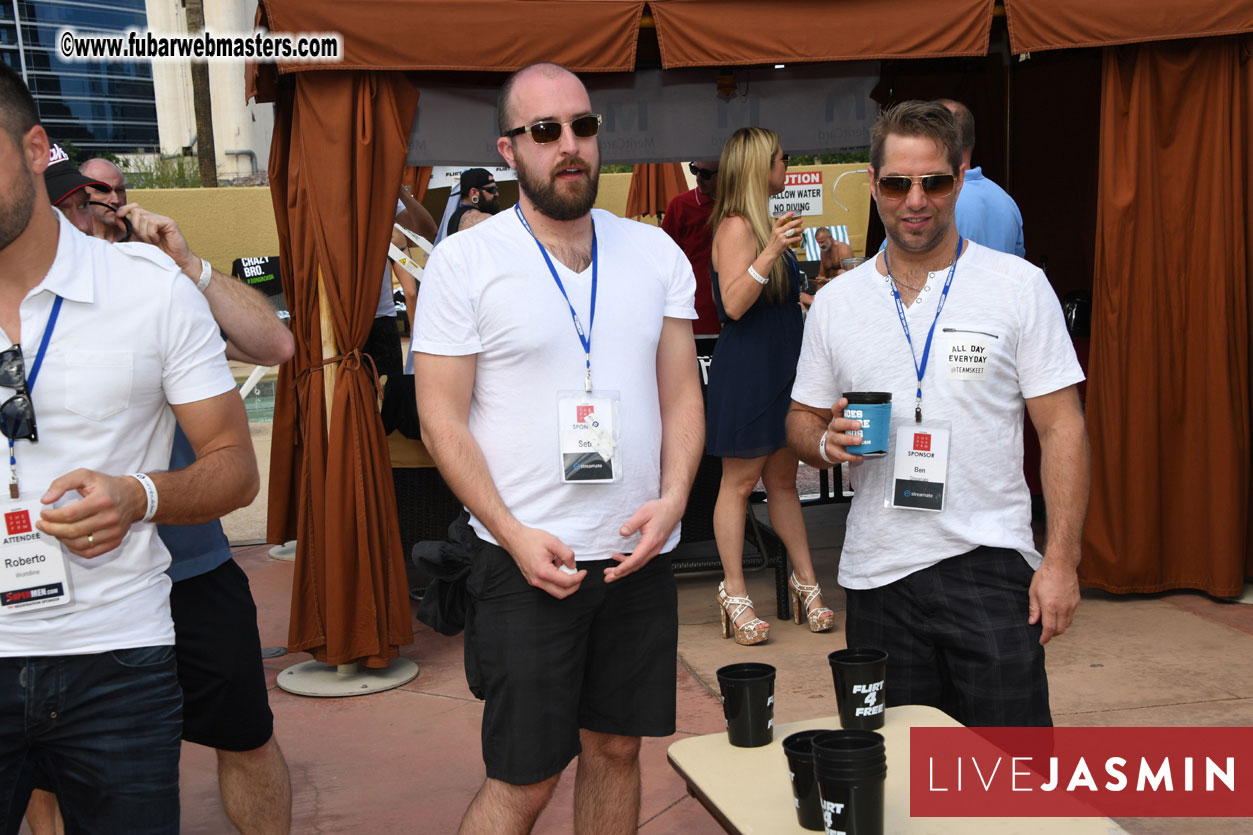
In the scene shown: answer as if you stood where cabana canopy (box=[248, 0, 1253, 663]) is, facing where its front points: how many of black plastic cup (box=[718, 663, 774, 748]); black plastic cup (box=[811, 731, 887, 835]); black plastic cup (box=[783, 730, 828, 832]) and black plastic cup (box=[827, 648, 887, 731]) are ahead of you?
4

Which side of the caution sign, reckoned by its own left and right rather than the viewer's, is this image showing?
front

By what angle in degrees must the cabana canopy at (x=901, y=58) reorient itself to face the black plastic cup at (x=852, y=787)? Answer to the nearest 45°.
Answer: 0° — it already faces it

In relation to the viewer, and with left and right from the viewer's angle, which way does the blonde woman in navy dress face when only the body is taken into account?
facing to the right of the viewer

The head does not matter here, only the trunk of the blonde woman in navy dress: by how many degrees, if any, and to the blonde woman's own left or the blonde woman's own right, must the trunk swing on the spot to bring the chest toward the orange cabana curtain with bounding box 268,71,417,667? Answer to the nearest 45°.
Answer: approximately 180°

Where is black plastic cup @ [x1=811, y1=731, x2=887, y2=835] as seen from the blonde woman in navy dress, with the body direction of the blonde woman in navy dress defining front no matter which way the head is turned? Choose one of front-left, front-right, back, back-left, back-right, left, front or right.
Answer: right

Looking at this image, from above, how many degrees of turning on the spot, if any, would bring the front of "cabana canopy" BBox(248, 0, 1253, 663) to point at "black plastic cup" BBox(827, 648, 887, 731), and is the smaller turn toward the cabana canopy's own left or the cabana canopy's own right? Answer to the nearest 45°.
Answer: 0° — it already faces it

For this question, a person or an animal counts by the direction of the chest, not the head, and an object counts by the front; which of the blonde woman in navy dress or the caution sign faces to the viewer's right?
the blonde woman in navy dress

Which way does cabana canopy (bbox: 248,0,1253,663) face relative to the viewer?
toward the camera

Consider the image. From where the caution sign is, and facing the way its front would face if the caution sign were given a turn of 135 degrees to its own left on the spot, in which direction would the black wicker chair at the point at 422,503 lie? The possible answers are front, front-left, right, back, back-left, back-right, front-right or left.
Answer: back-right

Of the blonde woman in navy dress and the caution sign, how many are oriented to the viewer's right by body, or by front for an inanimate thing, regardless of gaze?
1

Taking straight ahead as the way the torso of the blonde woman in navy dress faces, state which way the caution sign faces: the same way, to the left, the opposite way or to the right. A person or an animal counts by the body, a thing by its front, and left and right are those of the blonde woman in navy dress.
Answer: to the right

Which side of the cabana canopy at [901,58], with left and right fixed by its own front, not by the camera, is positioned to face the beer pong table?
front

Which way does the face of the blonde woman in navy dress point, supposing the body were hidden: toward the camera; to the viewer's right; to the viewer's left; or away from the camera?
to the viewer's right

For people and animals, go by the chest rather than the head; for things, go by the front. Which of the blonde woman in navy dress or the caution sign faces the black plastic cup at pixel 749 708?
the caution sign

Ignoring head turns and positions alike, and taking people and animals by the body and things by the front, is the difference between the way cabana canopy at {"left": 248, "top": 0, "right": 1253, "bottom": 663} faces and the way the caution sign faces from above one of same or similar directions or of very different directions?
same or similar directions

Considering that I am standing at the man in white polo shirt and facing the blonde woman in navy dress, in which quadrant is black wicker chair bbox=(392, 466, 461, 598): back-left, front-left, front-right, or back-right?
front-left

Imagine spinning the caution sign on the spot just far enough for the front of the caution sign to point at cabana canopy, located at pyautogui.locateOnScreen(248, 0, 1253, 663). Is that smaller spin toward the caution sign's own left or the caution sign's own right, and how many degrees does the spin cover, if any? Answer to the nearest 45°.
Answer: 0° — it already faces it

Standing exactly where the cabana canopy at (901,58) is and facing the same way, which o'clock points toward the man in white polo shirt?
The man in white polo shirt is roughly at 1 o'clock from the cabana canopy.
